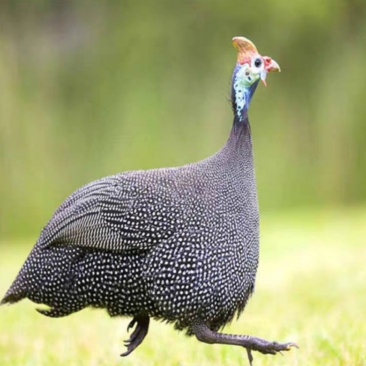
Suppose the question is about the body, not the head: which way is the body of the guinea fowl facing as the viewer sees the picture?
to the viewer's right
